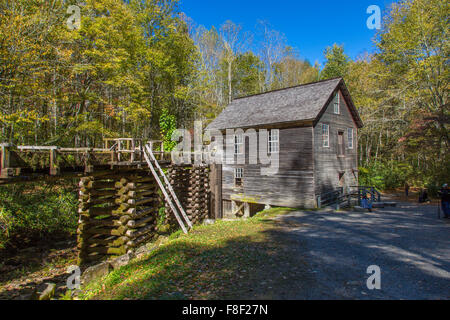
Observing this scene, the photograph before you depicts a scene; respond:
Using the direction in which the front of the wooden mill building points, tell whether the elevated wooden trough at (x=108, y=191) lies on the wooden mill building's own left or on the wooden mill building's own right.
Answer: on the wooden mill building's own right

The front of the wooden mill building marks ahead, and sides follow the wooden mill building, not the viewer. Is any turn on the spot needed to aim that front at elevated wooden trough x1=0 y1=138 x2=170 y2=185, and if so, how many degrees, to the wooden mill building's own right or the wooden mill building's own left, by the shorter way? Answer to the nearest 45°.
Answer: approximately 90° to the wooden mill building's own right

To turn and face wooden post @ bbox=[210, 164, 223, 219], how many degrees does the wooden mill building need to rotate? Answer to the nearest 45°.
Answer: approximately 135° to its right

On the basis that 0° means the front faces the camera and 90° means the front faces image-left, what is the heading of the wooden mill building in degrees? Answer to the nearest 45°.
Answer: approximately 315°

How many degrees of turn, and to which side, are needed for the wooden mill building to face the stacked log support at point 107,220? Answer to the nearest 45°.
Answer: approximately 90° to its right

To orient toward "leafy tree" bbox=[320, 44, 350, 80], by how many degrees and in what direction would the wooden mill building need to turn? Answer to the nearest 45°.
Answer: approximately 135° to its left

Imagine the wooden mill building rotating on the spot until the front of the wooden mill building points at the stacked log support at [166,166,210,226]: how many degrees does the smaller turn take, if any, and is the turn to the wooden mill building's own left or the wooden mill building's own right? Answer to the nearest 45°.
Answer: approximately 135° to the wooden mill building's own right
